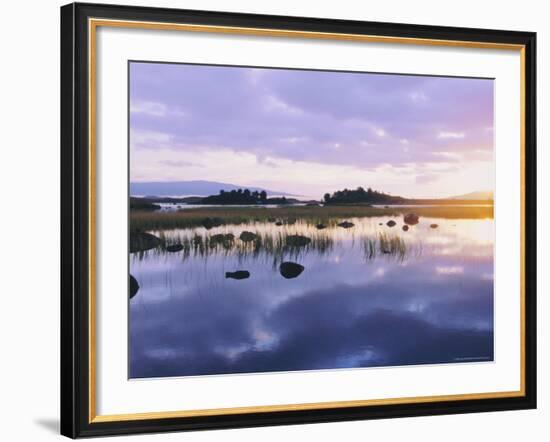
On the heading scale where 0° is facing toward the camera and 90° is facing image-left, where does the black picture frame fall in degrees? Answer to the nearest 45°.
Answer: approximately 315°
